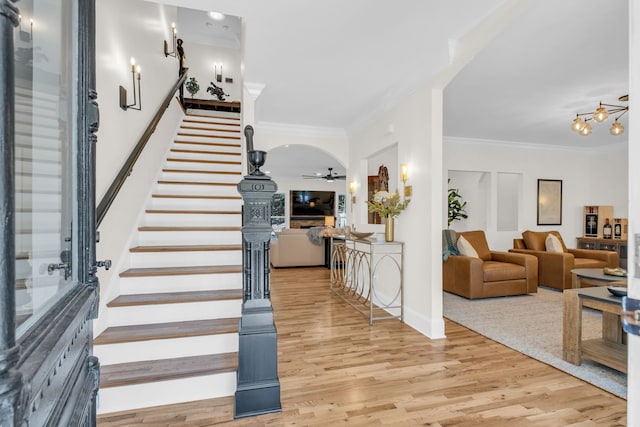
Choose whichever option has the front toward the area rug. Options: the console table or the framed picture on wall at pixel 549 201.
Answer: the framed picture on wall

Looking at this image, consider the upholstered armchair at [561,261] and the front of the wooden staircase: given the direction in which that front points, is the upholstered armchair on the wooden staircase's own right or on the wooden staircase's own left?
on the wooden staircase's own left

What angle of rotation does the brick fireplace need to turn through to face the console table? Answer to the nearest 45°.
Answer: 0° — it already faces it

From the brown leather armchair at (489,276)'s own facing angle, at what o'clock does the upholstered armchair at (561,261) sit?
The upholstered armchair is roughly at 9 o'clock from the brown leather armchair.

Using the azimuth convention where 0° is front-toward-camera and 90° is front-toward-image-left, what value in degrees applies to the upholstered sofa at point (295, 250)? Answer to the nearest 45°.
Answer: approximately 180°

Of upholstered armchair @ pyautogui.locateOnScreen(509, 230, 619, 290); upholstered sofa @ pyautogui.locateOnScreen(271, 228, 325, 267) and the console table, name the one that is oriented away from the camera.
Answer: upholstered sofa @ pyautogui.locateOnScreen(271, 228, 325, 267)

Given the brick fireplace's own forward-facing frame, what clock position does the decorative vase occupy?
The decorative vase is roughly at 12 o'clock from the brick fireplace.

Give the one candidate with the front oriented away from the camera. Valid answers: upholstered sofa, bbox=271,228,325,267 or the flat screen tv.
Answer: the upholstered sofa

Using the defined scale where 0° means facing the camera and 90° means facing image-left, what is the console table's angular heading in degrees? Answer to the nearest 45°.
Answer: approximately 90°

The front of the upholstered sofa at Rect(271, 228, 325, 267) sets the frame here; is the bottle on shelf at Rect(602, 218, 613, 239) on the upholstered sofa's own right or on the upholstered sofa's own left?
on the upholstered sofa's own right
